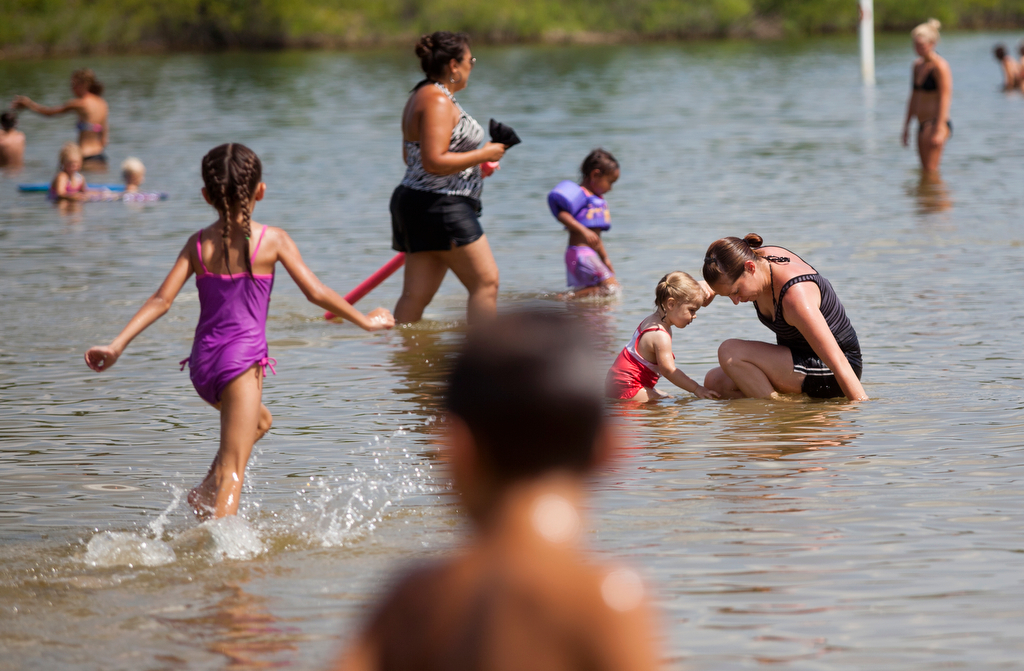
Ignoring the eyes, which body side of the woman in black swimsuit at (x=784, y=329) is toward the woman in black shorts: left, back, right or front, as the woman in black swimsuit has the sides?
front

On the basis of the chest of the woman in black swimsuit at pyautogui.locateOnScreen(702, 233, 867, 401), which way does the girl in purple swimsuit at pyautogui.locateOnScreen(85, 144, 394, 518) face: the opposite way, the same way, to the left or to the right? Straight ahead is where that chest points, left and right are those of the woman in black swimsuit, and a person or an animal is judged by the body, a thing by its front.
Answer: to the right

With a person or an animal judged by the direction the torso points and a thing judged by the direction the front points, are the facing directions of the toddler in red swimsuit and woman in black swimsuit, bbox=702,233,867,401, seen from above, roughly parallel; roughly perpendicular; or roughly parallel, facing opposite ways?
roughly parallel, facing opposite ways

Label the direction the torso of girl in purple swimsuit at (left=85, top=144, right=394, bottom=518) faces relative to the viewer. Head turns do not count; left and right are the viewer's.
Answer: facing away from the viewer

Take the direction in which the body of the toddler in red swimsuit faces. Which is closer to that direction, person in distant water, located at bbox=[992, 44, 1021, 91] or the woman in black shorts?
the person in distant water

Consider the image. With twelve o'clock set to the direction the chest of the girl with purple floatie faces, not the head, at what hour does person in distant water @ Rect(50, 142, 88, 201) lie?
The person in distant water is roughly at 6 o'clock from the girl with purple floatie.

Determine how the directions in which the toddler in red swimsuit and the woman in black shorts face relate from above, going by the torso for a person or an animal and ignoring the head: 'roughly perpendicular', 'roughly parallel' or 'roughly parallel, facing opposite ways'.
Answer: roughly parallel

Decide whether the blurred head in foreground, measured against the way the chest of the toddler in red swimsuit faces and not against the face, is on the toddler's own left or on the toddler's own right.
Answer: on the toddler's own right

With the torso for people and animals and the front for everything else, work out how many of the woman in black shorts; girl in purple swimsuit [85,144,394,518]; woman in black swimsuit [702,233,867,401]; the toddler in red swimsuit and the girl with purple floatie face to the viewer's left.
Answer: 1

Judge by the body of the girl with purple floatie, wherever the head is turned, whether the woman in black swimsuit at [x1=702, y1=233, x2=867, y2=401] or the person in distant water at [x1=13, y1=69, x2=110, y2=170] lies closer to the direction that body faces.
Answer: the woman in black swimsuit

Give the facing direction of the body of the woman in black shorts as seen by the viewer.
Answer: to the viewer's right

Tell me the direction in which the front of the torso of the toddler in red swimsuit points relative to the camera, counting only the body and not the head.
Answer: to the viewer's right

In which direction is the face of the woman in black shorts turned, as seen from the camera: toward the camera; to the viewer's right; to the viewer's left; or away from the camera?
to the viewer's right

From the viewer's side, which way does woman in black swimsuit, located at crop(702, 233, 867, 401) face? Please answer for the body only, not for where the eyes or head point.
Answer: to the viewer's left

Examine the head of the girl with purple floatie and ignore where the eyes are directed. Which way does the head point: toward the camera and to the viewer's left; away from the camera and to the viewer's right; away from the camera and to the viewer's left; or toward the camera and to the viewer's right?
toward the camera and to the viewer's right

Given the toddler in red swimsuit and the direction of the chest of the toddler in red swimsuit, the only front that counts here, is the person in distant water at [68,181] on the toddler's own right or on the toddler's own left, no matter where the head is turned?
on the toddler's own left

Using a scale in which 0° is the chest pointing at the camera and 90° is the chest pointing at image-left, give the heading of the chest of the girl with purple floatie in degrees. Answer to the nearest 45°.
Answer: approximately 315°

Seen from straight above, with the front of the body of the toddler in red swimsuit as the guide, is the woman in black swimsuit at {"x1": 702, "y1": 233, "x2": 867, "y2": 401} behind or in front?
in front

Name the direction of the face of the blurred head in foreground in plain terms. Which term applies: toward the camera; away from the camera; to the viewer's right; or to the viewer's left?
away from the camera

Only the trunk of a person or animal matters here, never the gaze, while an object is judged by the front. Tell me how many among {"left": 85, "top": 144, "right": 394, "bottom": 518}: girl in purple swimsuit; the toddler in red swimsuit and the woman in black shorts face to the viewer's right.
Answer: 2

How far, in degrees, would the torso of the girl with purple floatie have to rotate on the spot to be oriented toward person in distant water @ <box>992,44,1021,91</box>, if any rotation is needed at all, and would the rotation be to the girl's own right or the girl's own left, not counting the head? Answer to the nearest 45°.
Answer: approximately 90° to the girl's own left
